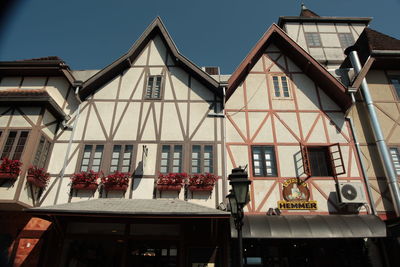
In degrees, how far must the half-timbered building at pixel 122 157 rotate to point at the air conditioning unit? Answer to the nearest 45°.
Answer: approximately 90° to its left

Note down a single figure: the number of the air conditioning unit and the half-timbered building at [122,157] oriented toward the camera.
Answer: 2

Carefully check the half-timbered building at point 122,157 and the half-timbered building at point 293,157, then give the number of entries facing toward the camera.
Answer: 2

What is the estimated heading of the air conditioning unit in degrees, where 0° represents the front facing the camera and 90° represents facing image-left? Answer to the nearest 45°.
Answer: approximately 0°

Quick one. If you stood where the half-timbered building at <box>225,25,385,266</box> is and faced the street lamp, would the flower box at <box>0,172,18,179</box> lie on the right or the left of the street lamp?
right

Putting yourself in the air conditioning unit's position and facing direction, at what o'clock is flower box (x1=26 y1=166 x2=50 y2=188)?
The flower box is roughly at 2 o'clock from the air conditioning unit.

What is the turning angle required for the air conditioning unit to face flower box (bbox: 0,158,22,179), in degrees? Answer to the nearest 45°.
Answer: approximately 45° to its right

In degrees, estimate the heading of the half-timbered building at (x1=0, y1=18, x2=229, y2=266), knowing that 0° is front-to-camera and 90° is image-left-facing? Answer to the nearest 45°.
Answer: approximately 0°

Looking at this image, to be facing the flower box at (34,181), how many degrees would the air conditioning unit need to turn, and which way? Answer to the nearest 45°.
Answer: approximately 45° to its right
